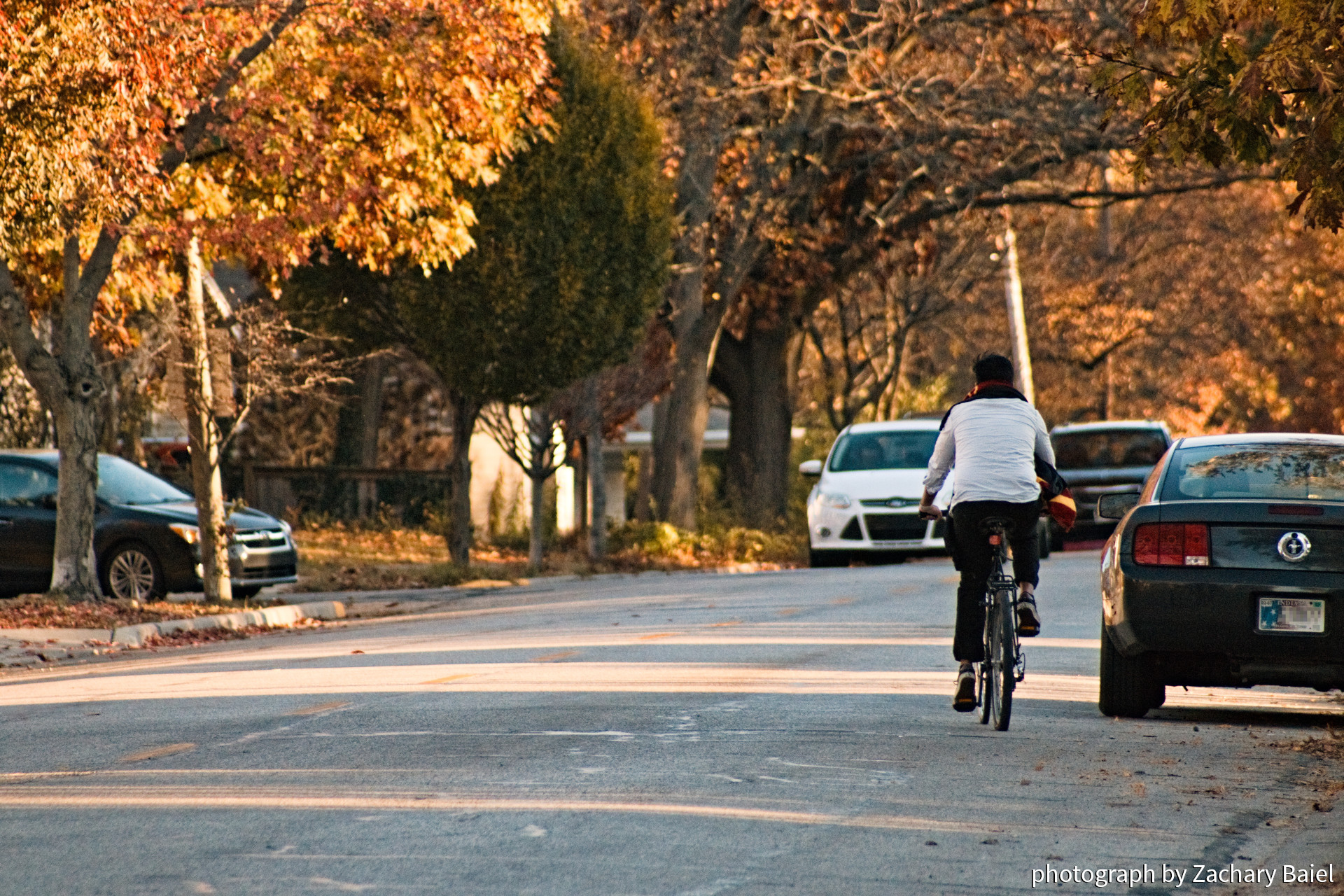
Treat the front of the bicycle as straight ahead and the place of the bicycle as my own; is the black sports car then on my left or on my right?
on my right

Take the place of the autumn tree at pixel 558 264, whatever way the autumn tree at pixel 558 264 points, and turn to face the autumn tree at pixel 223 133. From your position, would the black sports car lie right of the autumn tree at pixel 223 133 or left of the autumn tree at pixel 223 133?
left

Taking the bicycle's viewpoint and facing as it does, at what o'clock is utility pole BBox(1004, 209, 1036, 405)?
The utility pole is roughly at 12 o'clock from the bicycle.

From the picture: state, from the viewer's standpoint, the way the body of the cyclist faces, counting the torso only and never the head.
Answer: away from the camera

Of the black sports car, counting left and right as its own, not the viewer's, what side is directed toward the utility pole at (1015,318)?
front

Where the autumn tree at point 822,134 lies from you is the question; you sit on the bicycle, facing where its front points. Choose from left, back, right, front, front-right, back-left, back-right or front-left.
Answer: front

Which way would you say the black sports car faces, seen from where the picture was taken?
facing away from the viewer

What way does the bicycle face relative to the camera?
away from the camera

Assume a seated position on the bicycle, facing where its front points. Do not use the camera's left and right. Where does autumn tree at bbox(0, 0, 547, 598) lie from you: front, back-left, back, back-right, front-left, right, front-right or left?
front-left

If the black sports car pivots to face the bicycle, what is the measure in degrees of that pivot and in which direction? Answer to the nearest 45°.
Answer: approximately 90° to its left

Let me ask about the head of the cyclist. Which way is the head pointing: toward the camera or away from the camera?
away from the camera

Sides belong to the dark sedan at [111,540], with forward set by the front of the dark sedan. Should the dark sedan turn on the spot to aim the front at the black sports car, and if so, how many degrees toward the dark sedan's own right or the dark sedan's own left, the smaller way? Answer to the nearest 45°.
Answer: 0° — it already faces it

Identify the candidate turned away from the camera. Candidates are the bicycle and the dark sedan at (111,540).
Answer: the bicycle

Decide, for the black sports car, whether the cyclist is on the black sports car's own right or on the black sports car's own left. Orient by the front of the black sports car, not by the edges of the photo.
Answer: on the black sports car's own left
